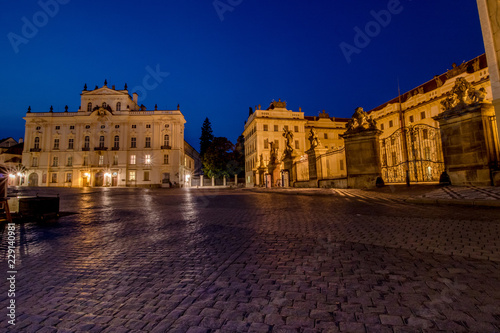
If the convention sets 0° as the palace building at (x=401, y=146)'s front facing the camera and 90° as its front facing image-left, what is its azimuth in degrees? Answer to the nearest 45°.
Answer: approximately 45°
